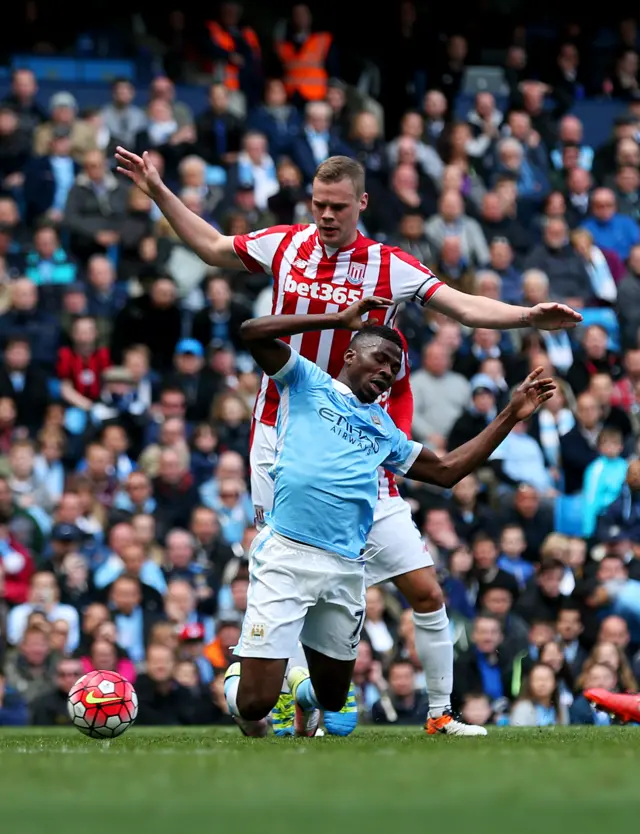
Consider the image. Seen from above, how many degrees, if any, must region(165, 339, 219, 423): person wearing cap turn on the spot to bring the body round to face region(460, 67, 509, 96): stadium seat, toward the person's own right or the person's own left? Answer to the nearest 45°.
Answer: approximately 135° to the person's own left

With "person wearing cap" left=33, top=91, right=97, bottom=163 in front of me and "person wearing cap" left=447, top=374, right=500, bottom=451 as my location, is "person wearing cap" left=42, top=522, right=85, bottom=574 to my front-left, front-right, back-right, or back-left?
front-left

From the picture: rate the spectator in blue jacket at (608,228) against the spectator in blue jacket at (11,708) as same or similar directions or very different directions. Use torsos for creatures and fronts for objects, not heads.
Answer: same or similar directions

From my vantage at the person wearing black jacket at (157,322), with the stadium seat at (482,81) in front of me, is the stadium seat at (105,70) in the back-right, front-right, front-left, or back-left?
front-left

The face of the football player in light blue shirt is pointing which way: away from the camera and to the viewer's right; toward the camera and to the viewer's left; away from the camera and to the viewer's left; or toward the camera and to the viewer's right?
toward the camera and to the viewer's right

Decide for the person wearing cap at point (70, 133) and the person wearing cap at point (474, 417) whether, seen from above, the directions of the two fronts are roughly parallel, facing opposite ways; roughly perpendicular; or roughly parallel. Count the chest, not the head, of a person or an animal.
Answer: roughly parallel

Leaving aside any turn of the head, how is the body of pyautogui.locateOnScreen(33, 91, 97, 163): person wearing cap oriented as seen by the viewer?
toward the camera

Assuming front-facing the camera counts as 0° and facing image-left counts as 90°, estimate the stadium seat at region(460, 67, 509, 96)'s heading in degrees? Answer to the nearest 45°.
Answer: approximately 0°

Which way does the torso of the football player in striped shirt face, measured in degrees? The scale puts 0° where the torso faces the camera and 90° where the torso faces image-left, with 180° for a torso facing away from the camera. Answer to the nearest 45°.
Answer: approximately 0°

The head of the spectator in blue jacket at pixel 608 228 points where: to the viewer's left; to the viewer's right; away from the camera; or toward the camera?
toward the camera

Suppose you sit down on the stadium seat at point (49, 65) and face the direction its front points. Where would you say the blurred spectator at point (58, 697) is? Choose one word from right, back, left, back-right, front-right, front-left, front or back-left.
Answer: front

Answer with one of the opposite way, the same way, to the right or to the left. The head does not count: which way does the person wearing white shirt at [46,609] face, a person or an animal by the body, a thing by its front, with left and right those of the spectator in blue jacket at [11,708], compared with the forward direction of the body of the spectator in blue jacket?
the same way

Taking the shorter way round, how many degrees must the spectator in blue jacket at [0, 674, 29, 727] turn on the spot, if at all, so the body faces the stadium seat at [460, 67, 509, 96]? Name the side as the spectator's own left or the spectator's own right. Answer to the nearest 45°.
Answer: approximately 135° to the spectator's own left

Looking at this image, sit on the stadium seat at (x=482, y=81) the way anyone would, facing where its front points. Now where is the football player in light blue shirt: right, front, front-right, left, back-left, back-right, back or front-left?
front

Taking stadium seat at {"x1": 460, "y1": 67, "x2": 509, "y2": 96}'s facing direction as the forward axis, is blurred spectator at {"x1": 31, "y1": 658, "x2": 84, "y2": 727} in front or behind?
in front
